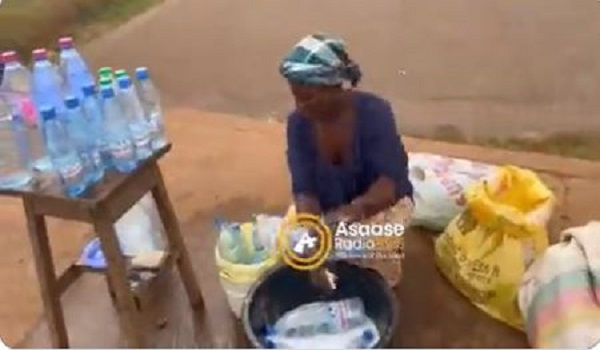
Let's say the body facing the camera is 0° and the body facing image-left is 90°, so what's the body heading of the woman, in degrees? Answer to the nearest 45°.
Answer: approximately 45°

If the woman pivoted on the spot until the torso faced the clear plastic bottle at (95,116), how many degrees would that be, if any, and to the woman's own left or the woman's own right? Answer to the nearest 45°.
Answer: approximately 45° to the woman's own right

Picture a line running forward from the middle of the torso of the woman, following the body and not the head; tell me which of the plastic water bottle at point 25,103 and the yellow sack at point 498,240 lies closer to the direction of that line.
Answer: the plastic water bottle

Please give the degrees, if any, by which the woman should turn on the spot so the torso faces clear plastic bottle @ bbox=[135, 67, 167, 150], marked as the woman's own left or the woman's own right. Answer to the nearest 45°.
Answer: approximately 45° to the woman's own right

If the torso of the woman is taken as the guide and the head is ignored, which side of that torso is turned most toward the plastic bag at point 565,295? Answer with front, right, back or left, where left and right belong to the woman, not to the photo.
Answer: left

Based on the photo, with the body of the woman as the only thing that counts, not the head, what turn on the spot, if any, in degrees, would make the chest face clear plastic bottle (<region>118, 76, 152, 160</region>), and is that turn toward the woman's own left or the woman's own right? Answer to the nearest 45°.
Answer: approximately 45° to the woman's own right

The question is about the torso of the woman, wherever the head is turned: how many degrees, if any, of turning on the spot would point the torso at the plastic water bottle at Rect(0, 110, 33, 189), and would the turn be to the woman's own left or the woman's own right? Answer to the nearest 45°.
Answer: approximately 45° to the woman's own right

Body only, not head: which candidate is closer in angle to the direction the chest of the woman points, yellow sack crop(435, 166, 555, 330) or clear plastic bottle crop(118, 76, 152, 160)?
the clear plastic bottle

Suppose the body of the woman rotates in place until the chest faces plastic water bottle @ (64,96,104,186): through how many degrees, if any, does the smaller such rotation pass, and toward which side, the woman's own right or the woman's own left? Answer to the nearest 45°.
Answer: approximately 45° to the woman's own right

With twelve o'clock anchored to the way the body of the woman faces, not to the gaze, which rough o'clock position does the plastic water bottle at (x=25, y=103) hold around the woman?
The plastic water bottle is roughly at 1 o'clock from the woman.

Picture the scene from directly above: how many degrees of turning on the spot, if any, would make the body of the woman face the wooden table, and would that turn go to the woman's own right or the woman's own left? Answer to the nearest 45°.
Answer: approximately 45° to the woman's own right
